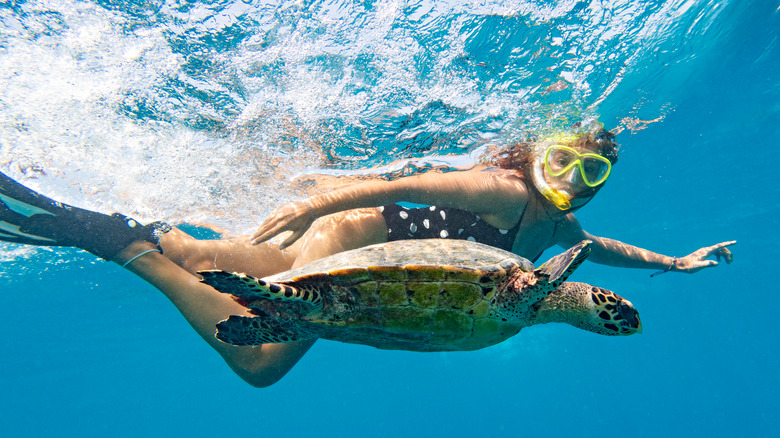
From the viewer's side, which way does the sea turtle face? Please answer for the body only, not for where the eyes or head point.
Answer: to the viewer's right
